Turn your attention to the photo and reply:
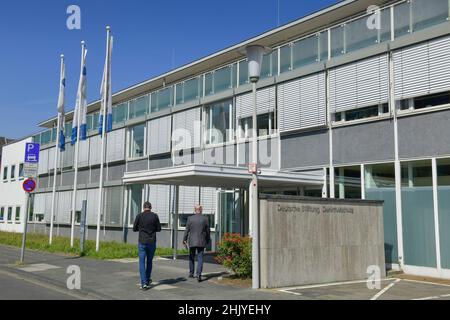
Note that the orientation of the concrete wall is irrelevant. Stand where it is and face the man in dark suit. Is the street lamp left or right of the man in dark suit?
left

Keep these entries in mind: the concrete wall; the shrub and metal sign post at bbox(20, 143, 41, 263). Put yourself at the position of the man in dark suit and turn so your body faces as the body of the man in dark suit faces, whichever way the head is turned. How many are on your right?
2

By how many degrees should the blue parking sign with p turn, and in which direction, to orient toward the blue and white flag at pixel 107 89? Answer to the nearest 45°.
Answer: approximately 135° to its left

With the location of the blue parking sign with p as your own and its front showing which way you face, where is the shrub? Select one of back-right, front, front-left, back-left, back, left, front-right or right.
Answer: front-left

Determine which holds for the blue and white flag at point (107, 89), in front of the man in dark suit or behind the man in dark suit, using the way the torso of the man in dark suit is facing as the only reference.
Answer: in front

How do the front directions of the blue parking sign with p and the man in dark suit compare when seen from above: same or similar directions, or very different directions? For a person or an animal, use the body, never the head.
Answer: very different directions

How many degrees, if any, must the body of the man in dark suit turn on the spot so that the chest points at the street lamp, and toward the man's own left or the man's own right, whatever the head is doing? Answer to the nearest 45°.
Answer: approximately 135° to the man's own right

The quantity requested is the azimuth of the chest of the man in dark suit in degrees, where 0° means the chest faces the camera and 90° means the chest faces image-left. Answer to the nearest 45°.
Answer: approximately 180°

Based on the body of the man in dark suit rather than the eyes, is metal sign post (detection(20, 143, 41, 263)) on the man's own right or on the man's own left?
on the man's own left

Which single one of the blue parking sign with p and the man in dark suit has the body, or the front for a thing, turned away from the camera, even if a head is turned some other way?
the man in dark suit

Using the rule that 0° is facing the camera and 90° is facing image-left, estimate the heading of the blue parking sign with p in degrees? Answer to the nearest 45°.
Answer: approximately 0°

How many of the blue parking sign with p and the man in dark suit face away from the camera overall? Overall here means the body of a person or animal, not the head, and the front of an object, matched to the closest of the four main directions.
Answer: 1
